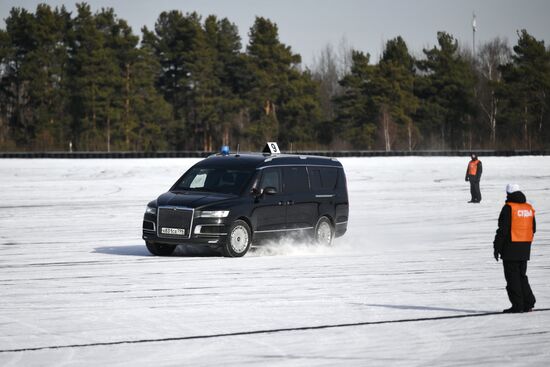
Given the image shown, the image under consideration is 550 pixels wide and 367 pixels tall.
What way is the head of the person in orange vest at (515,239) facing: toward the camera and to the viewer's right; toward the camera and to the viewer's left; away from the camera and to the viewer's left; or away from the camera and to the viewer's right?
away from the camera and to the viewer's left

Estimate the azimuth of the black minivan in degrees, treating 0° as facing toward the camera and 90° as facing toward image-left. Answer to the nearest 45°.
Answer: approximately 45°

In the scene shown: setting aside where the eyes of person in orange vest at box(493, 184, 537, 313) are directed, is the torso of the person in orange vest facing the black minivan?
yes

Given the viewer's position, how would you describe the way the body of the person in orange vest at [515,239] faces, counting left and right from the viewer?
facing away from the viewer and to the left of the viewer

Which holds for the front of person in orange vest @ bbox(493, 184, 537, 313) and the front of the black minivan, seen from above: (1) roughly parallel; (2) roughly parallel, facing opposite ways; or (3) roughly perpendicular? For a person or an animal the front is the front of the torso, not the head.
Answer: roughly perpendicular

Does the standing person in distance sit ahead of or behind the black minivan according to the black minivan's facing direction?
behind

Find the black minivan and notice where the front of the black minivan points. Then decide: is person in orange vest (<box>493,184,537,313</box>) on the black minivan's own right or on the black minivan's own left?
on the black minivan's own left
